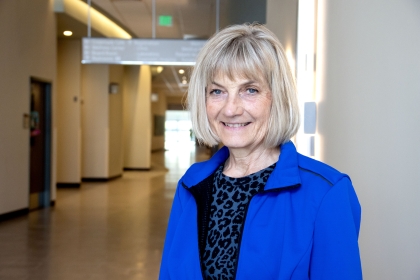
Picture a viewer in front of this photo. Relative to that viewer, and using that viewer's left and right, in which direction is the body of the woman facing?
facing the viewer and to the left of the viewer

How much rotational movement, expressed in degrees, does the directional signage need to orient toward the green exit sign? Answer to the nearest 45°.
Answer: approximately 180°

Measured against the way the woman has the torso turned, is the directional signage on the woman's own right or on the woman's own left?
on the woman's own right

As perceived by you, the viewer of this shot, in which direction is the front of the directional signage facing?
facing the viewer

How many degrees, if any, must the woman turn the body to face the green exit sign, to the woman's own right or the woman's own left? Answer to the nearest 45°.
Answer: approximately 135° to the woman's own right

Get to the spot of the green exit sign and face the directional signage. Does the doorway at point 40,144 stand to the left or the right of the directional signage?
right

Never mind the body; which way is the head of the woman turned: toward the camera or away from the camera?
toward the camera

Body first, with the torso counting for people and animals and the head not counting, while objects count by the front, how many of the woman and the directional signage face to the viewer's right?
0

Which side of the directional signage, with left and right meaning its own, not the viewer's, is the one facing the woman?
front

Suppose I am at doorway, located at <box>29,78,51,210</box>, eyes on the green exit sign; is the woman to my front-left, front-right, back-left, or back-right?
back-right

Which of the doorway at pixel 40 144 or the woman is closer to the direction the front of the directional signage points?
the woman
